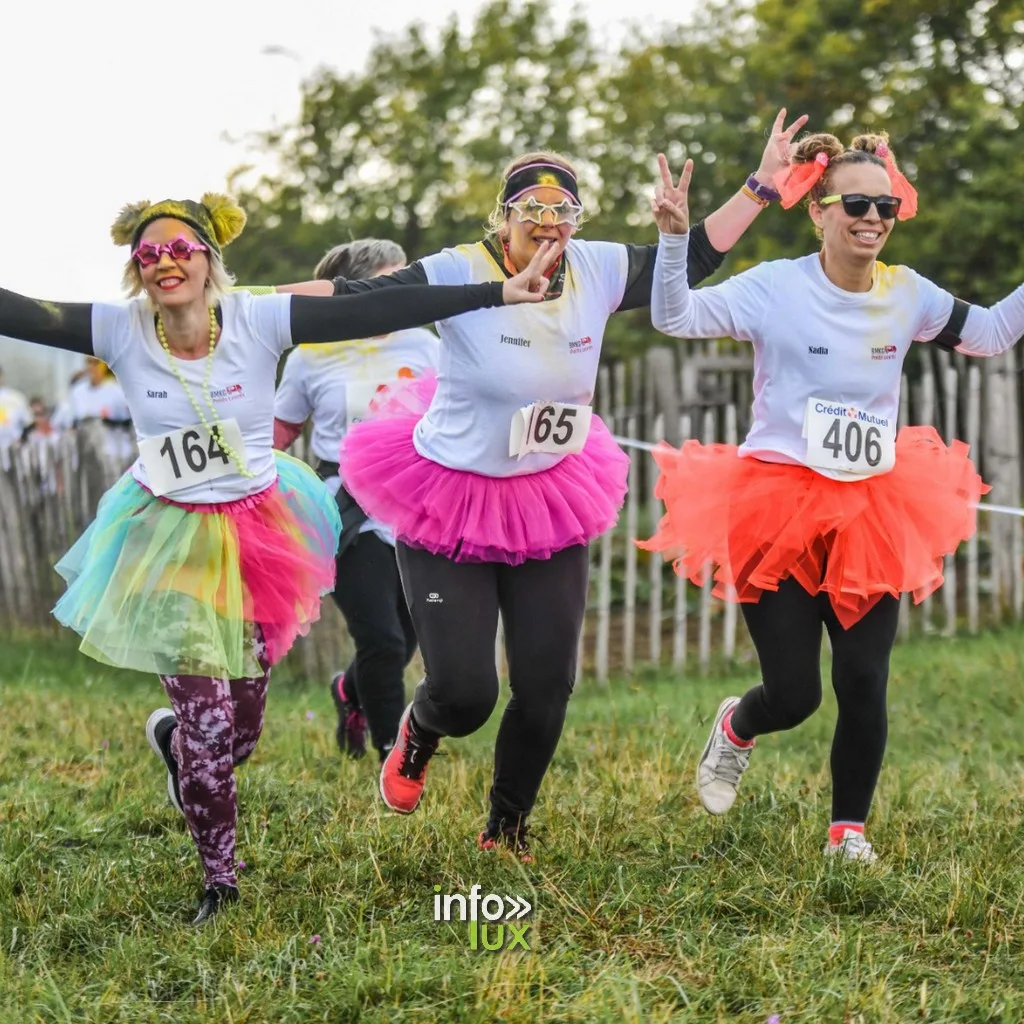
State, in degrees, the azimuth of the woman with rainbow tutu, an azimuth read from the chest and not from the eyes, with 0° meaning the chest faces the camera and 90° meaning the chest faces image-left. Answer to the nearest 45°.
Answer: approximately 0°

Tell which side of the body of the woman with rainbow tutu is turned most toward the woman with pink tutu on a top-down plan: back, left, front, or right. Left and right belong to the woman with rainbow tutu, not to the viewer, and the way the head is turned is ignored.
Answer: left

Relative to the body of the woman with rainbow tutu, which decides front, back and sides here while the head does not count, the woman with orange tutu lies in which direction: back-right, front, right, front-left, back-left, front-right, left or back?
left

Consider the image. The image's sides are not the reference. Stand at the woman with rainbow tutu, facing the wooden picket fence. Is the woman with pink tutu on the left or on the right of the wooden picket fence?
right
